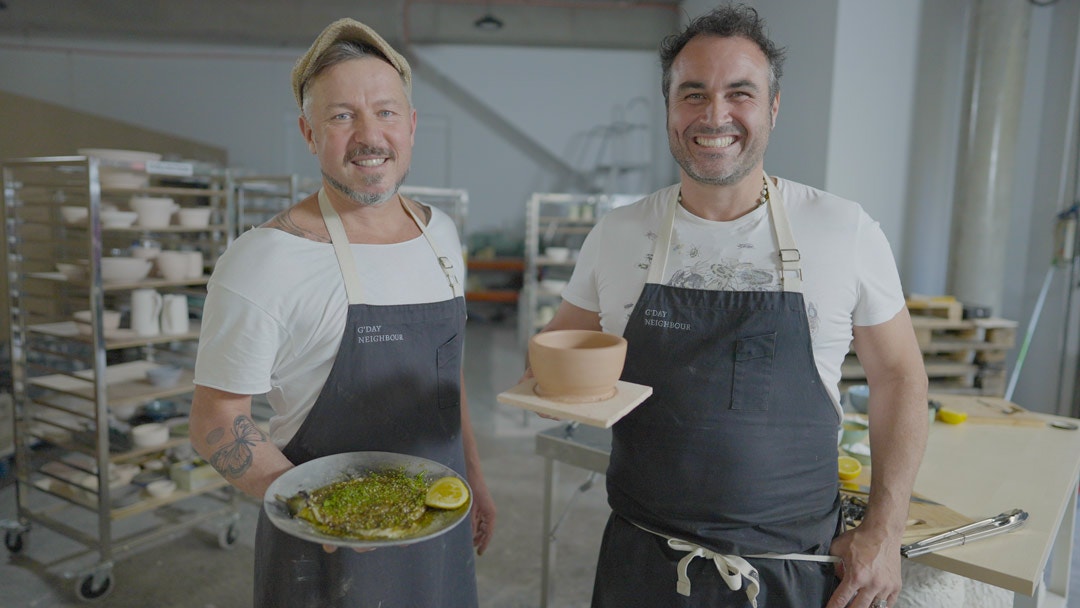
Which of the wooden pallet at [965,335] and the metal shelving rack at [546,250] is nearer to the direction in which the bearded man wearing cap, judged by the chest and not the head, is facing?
the wooden pallet

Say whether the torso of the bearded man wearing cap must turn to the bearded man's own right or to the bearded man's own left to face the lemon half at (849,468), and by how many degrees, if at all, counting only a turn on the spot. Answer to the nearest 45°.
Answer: approximately 45° to the bearded man's own left

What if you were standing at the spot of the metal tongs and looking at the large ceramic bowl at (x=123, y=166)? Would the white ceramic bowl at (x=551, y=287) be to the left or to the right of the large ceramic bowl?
right

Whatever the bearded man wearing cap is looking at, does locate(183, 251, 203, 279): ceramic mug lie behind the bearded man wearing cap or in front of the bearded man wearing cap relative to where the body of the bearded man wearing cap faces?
behind

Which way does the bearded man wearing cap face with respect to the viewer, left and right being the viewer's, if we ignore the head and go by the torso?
facing the viewer and to the right of the viewer

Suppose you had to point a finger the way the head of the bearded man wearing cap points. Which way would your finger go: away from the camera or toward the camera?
toward the camera

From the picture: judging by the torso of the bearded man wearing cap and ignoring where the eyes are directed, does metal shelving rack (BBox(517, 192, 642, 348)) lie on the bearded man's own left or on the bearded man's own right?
on the bearded man's own left

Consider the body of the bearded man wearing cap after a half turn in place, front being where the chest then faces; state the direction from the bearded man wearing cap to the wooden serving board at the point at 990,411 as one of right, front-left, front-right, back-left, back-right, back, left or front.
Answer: back-right

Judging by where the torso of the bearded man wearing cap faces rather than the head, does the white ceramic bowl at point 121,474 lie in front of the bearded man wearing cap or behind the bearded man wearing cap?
behind
